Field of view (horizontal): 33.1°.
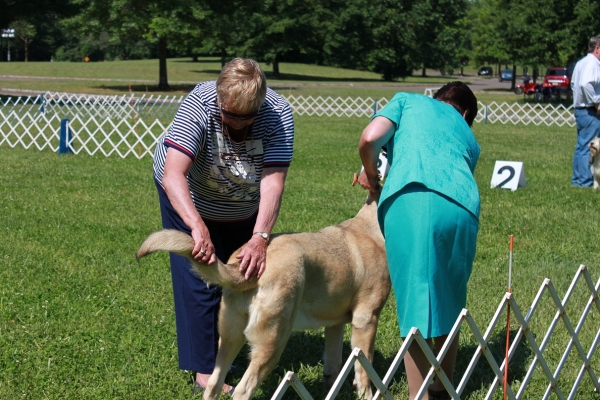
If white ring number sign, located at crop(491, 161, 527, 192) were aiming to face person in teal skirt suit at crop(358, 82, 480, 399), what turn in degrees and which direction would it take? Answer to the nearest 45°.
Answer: approximately 45° to its left

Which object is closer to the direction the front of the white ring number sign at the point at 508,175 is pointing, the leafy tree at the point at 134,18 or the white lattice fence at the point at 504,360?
the white lattice fence

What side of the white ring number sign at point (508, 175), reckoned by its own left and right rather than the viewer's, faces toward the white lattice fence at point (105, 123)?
right

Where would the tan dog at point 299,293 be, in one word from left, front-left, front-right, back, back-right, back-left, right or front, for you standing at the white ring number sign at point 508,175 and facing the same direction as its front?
front-left

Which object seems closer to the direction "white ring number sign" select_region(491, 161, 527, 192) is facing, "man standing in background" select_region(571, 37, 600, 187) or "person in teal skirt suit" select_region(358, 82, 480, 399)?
the person in teal skirt suit

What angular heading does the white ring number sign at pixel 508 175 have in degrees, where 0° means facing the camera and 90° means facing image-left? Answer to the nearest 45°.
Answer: approximately 45°

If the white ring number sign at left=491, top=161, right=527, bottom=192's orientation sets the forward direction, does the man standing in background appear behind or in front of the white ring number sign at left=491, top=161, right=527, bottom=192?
behind
